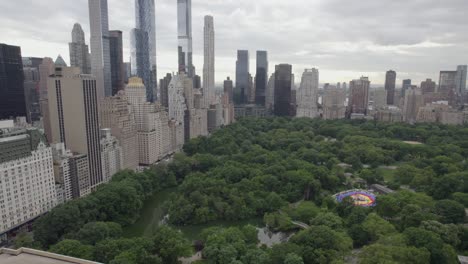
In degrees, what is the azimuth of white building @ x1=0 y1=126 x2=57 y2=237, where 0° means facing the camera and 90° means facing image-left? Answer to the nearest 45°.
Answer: approximately 315°

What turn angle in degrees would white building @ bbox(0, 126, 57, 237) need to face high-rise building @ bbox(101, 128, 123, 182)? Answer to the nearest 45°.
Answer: approximately 90° to its left

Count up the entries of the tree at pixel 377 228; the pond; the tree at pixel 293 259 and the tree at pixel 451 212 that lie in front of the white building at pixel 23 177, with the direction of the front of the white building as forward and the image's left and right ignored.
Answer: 4

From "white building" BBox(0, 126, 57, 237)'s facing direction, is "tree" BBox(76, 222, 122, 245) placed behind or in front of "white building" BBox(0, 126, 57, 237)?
in front

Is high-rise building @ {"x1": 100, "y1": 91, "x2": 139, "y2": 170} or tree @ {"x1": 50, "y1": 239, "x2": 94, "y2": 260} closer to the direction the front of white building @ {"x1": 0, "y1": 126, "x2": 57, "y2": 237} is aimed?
the tree

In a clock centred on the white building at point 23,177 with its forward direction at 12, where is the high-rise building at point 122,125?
The high-rise building is roughly at 9 o'clock from the white building.

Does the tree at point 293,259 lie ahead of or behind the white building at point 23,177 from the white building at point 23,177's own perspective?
ahead

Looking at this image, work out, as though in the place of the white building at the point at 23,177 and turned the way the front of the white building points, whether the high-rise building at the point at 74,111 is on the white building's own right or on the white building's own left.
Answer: on the white building's own left

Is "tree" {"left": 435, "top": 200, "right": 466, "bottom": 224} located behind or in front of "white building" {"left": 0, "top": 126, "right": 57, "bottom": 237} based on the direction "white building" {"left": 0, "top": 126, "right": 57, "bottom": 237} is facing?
in front

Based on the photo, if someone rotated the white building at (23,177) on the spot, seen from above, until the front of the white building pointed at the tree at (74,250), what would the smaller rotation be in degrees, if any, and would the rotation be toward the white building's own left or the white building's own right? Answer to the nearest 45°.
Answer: approximately 45° to the white building's own right

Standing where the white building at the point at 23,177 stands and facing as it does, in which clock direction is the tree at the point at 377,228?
The tree is roughly at 12 o'clock from the white building.
